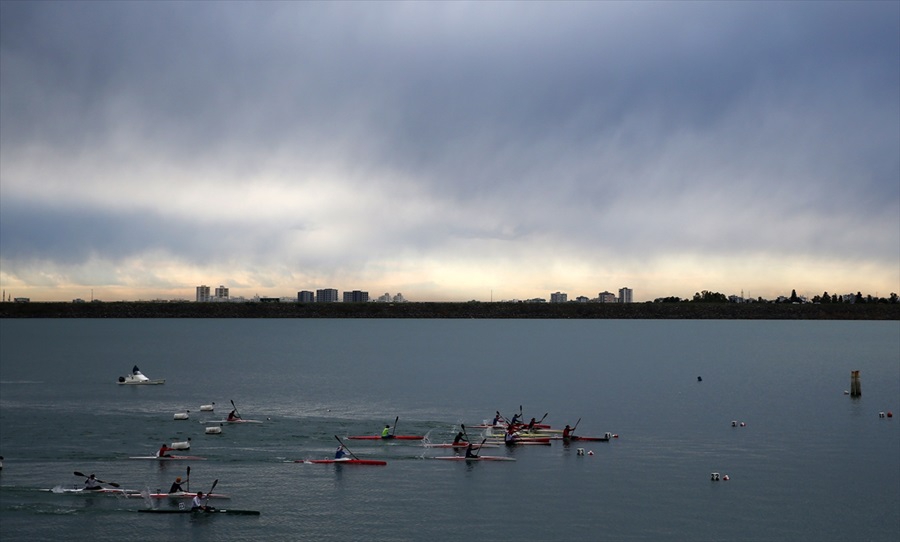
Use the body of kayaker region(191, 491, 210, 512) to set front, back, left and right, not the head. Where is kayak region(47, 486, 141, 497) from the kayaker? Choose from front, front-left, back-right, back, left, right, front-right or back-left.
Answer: back-left

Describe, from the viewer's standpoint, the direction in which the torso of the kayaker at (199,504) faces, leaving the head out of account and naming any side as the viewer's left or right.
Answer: facing to the right of the viewer

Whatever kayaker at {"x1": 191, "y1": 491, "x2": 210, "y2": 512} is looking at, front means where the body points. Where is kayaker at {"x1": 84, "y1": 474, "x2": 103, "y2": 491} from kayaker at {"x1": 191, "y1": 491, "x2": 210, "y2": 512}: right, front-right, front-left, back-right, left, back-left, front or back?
back-left
